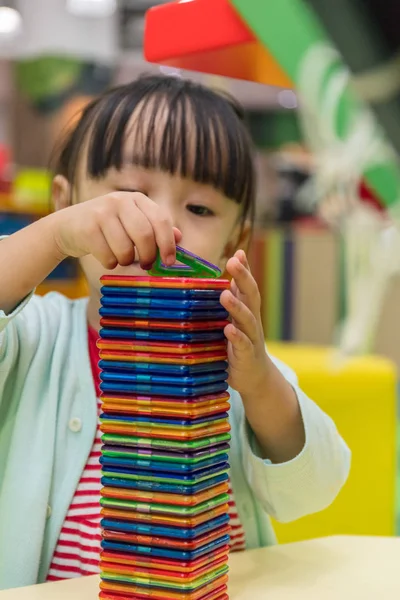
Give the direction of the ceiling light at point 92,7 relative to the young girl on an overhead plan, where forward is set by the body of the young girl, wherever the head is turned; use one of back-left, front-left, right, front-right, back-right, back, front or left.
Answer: back

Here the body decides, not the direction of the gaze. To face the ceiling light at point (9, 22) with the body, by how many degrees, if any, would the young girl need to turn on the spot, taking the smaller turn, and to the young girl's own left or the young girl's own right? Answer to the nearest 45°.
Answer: approximately 180°

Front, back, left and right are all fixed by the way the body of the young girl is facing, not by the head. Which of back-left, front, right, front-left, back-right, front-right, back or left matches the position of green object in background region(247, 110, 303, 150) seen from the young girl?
back

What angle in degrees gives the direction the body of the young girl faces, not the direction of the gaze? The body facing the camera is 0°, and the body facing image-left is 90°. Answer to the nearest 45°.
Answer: approximately 0°

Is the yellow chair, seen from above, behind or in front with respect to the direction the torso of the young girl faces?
behind

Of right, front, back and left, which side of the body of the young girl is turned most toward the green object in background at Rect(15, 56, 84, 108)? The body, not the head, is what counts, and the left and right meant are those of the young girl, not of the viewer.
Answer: back
